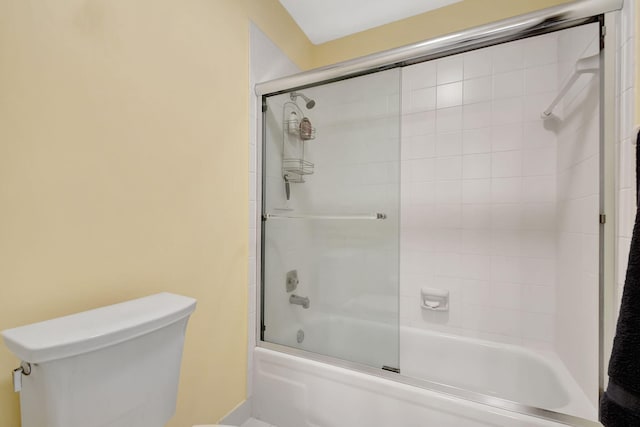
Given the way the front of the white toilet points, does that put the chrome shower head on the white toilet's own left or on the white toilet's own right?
on the white toilet's own left

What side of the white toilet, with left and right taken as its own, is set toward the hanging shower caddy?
left

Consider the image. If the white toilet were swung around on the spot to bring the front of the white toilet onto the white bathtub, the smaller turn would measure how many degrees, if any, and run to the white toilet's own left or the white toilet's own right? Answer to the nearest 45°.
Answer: approximately 45° to the white toilet's own left

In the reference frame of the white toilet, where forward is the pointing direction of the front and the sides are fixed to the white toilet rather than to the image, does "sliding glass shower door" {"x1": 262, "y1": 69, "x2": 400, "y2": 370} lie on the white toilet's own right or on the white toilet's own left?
on the white toilet's own left
